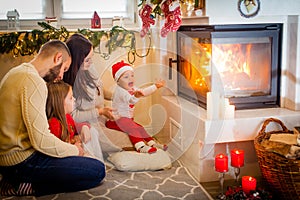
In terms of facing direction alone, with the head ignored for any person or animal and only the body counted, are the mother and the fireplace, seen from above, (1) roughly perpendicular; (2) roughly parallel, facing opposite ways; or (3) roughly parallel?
roughly perpendicular

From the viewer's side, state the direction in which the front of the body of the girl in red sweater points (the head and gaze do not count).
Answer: to the viewer's right

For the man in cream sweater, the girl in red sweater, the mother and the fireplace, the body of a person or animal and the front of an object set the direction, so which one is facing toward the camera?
the fireplace

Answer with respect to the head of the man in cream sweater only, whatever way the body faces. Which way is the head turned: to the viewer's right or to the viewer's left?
to the viewer's right

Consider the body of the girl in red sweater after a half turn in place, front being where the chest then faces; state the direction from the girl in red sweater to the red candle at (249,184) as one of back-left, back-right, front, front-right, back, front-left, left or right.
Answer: back-left

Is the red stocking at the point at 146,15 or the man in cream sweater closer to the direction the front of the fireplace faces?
the man in cream sweater

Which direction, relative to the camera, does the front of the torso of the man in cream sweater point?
to the viewer's right

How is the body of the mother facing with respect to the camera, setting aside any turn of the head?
to the viewer's right

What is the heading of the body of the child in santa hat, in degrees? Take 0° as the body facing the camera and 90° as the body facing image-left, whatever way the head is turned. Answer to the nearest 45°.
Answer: approximately 315°

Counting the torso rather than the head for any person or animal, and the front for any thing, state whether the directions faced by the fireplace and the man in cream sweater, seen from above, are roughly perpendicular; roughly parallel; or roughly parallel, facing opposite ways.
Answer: roughly perpendicular

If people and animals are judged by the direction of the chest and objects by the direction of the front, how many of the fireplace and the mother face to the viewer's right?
1

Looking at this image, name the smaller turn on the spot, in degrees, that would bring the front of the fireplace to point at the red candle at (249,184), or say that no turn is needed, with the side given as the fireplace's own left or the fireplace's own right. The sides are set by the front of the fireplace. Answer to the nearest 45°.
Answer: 0° — it already faces it

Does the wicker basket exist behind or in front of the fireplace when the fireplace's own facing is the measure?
in front
